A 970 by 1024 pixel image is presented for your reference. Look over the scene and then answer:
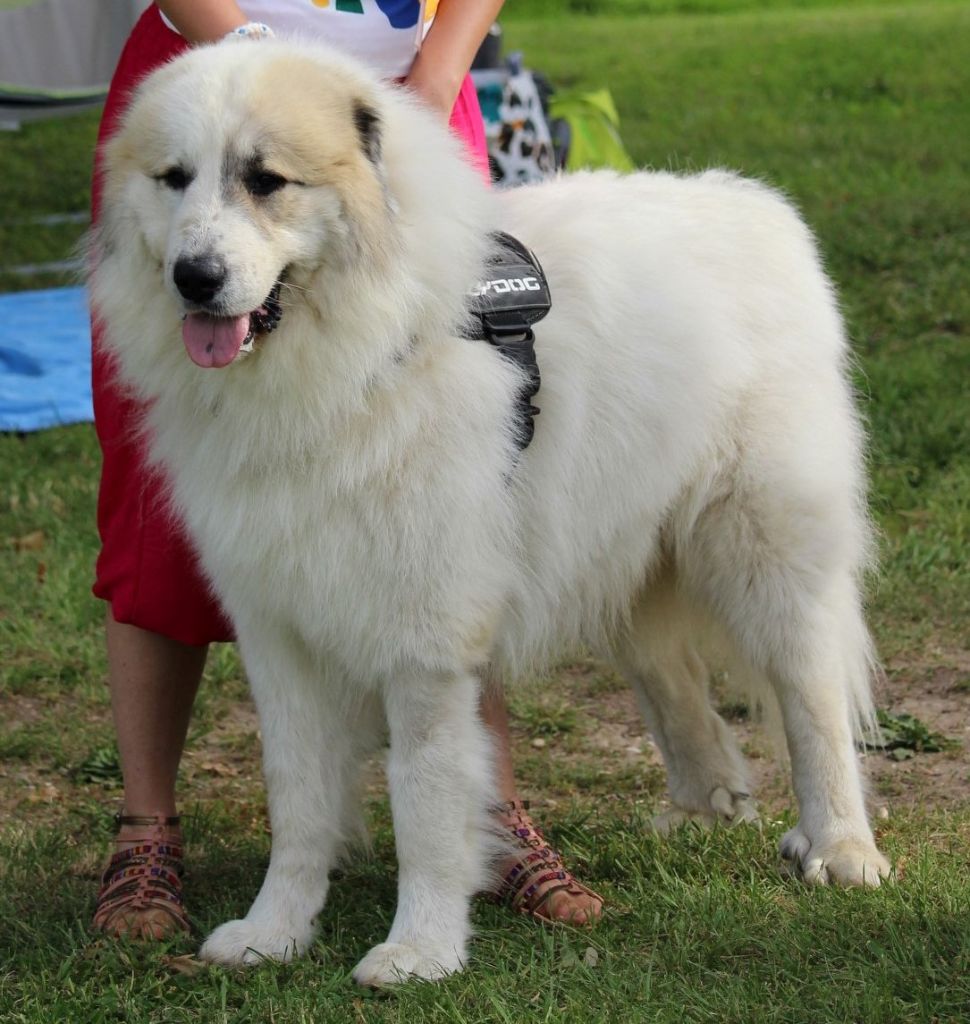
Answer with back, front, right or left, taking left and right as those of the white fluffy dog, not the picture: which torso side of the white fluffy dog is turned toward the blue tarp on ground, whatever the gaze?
right

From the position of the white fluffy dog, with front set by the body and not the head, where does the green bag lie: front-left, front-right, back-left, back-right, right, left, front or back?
back-right

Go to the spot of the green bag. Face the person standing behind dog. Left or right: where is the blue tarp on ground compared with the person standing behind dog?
right

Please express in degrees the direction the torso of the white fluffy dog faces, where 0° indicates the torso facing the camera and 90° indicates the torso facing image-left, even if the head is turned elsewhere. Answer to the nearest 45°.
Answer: approximately 45°

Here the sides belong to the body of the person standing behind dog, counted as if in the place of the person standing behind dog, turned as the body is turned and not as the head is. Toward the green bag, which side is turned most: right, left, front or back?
back
